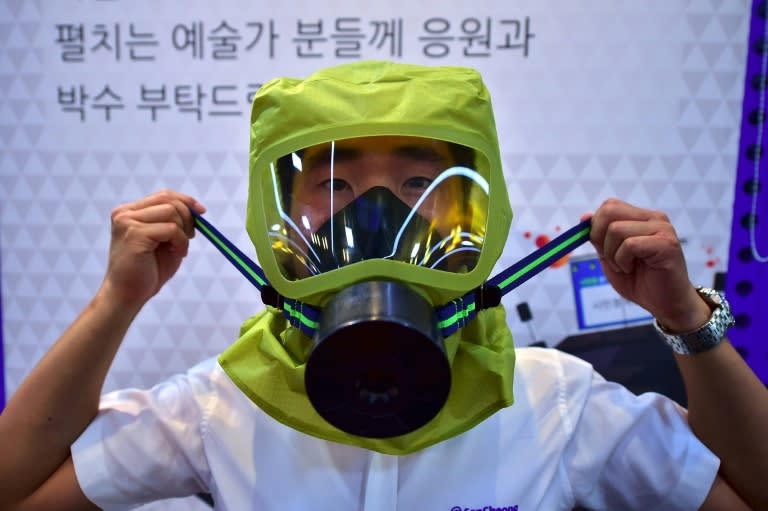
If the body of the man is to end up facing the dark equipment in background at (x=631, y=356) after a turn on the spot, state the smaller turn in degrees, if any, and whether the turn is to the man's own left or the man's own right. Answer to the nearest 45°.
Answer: approximately 135° to the man's own left

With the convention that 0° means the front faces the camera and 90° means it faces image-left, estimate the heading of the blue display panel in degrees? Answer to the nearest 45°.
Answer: approximately 0°

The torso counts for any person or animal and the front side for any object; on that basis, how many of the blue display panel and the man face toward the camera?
2
